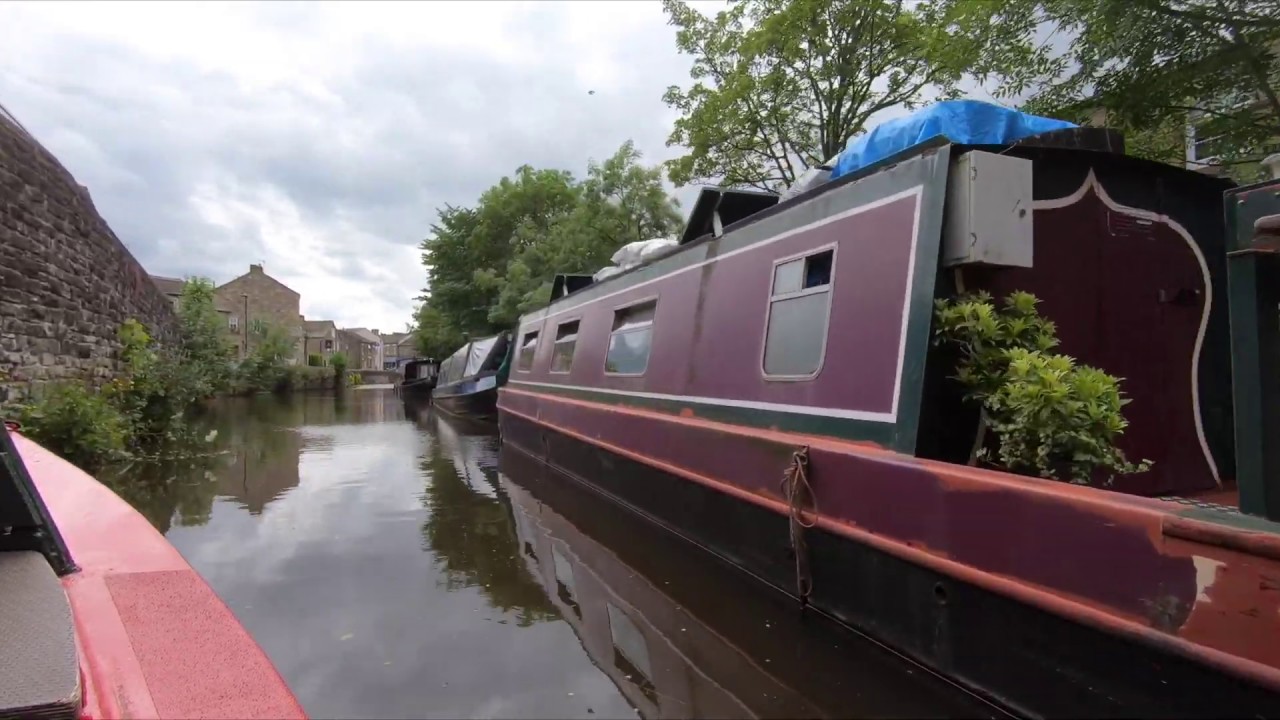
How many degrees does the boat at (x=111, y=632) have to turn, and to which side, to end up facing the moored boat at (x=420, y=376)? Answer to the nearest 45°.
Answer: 0° — it already faces it

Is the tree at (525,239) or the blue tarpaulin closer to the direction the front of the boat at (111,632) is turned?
the tree

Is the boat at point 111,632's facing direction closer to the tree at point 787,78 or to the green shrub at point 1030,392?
the tree

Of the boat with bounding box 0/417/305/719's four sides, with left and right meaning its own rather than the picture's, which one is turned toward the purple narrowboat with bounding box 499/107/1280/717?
right

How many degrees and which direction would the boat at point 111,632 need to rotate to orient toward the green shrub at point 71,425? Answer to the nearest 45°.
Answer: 0° — it already faces it

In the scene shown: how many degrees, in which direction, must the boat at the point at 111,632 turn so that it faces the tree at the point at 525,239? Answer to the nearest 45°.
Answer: approximately 45° to its right

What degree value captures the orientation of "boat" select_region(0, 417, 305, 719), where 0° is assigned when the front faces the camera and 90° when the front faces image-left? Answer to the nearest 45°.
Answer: approximately 180°

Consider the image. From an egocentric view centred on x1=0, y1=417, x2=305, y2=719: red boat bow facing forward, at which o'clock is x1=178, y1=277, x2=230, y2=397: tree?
The tree is roughly at 12 o'clock from the red boat bow.

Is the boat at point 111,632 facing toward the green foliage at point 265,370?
yes

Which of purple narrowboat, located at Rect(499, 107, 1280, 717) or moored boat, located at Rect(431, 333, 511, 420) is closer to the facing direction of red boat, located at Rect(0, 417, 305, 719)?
the moored boat
